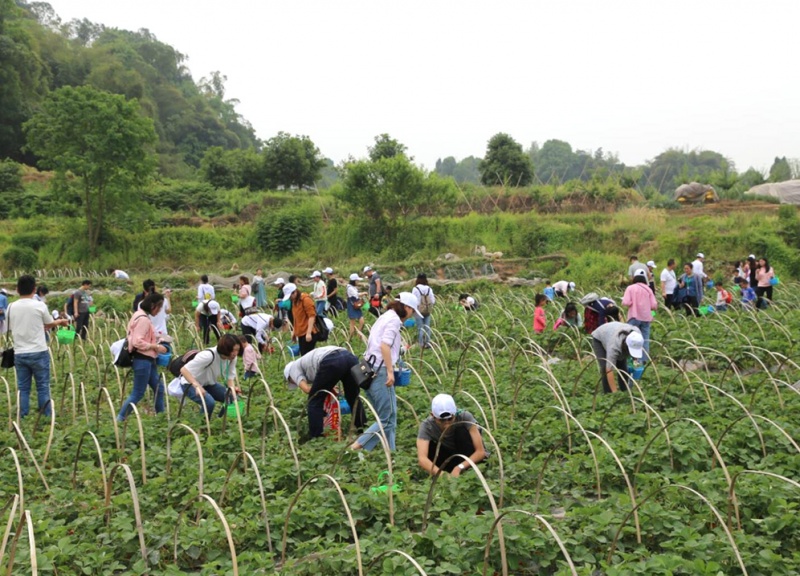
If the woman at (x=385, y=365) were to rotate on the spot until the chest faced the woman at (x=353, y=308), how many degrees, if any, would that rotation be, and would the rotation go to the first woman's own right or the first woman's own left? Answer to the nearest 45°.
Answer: approximately 90° to the first woman's own left

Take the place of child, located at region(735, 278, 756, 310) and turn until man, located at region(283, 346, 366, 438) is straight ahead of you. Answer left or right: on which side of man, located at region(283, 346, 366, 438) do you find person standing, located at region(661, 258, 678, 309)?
right

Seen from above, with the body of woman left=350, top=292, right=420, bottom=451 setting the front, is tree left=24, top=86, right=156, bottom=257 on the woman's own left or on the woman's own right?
on the woman's own left

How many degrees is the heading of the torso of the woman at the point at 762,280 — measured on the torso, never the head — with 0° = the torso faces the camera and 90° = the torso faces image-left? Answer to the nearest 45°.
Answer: approximately 45°

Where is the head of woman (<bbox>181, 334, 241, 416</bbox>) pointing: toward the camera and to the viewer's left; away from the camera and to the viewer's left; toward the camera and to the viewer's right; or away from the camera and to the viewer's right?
toward the camera and to the viewer's right

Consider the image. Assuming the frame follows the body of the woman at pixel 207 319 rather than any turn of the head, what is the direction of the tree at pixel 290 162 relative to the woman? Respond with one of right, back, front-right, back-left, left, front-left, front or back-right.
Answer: back-left

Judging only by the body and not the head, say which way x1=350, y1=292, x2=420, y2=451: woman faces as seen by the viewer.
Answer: to the viewer's right

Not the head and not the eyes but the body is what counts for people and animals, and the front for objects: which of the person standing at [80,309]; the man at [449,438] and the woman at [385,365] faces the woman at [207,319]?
the person standing
